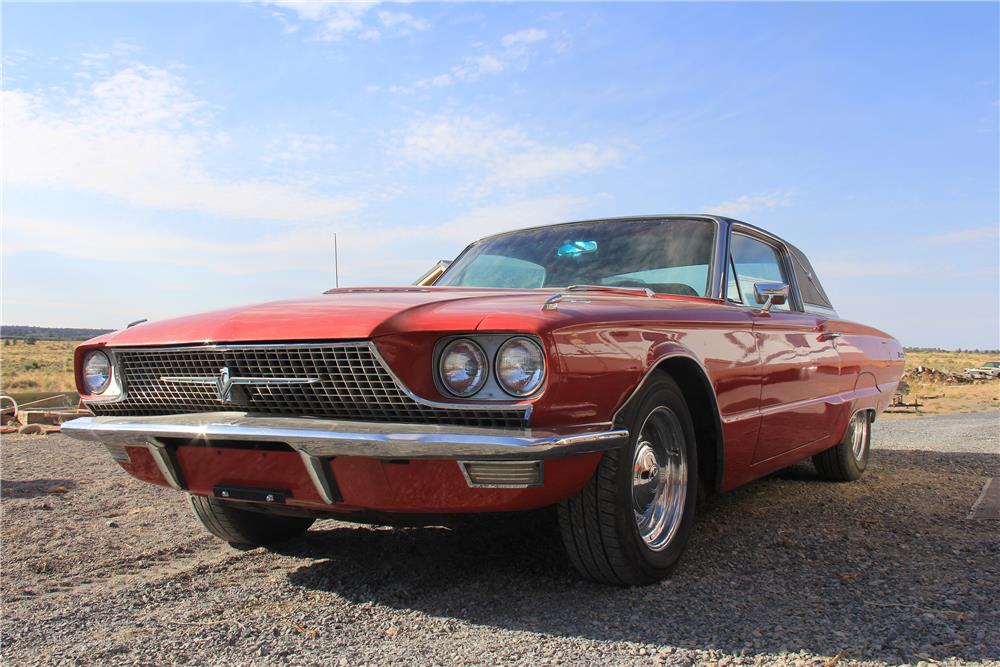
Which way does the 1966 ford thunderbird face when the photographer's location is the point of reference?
facing the viewer and to the left of the viewer
